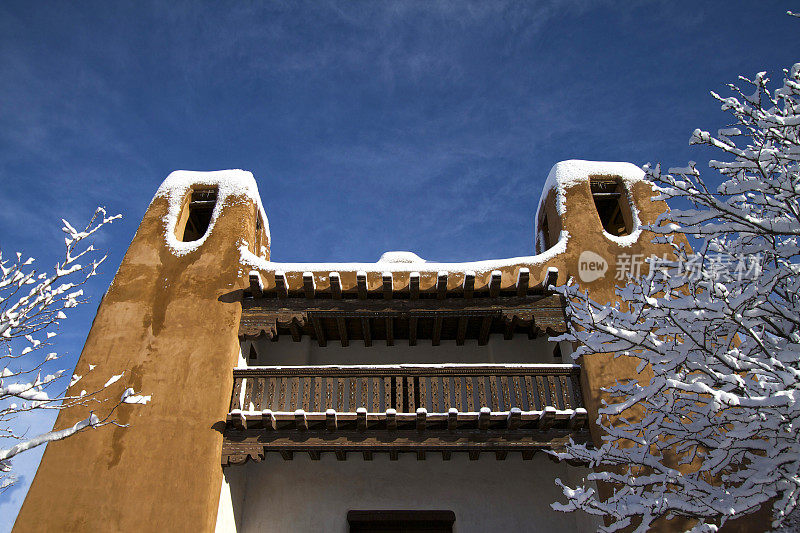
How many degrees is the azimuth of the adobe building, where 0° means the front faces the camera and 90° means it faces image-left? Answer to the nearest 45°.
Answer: approximately 0°

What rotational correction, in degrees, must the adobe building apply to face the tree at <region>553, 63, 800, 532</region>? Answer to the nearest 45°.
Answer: approximately 45° to its left
